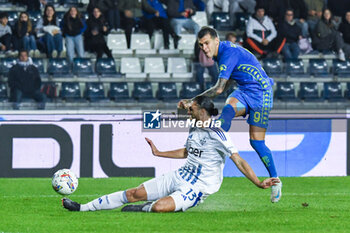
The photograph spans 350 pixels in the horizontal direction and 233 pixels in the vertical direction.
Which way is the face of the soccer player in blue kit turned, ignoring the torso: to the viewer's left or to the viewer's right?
to the viewer's left

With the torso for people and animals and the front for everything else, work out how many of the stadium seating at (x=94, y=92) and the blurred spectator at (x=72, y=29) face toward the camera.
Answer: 2

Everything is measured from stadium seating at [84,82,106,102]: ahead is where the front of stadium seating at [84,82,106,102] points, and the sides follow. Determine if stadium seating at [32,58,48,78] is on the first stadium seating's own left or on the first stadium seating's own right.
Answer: on the first stadium seating's own right

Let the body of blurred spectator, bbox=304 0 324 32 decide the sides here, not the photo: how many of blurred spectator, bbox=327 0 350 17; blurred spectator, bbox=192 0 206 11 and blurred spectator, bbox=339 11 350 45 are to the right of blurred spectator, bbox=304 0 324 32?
1

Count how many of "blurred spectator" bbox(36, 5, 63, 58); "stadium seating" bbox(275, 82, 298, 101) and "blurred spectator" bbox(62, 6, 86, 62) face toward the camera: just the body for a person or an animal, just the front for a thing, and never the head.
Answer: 3

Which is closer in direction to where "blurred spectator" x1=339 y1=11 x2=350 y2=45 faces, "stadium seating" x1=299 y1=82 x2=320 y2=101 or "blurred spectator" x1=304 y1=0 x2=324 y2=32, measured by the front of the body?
the stadium seating

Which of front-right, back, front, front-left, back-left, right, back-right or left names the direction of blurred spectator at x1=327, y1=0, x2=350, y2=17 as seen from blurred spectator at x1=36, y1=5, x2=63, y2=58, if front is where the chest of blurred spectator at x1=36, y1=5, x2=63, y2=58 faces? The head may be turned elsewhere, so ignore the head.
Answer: left

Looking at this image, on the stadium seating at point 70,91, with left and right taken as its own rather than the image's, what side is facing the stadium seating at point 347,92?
left

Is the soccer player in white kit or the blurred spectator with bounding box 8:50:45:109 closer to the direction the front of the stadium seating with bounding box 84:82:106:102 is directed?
the soccer player in white kit

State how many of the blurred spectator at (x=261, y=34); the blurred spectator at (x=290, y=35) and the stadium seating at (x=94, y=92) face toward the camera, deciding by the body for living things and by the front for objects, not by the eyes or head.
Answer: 3
